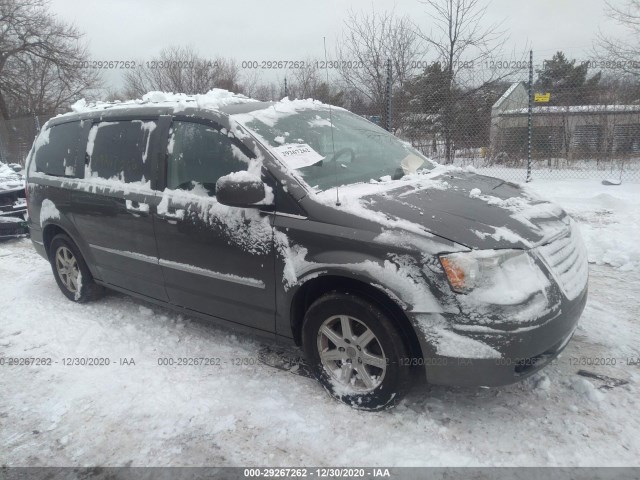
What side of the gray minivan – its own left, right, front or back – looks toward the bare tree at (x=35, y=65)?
back

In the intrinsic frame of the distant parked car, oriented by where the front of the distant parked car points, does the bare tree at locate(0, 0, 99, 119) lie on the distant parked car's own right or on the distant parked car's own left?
on the distant parked car's own left

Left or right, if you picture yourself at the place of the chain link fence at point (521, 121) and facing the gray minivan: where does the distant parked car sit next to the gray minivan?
right

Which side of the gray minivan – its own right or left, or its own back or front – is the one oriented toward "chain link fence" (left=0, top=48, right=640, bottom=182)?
left

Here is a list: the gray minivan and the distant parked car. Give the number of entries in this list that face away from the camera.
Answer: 0

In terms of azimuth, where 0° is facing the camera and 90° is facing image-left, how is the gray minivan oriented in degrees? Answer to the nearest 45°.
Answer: approximately 315°

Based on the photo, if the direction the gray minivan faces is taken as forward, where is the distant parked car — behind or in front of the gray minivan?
behind

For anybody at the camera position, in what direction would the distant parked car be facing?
facing the viewer and to the right of the viewer
